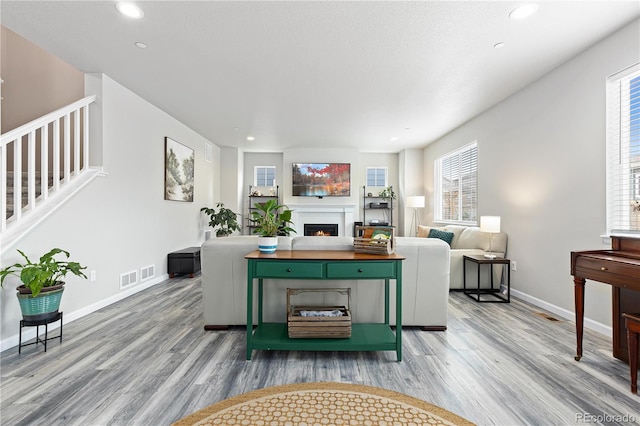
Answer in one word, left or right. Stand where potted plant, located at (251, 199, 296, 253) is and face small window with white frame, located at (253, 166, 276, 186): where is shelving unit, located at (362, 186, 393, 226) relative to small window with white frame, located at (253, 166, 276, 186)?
right

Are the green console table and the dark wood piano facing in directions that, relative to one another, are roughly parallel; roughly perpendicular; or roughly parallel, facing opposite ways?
roughly perpendicular

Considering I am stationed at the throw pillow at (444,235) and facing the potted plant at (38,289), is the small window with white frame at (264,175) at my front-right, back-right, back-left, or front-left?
front-right

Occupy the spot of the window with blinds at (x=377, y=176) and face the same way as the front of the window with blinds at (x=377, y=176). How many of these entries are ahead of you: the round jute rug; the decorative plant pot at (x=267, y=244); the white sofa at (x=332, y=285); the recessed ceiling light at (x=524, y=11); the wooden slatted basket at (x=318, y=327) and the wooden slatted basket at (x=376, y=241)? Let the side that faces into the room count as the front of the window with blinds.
6

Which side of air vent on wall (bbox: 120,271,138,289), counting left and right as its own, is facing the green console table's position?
front

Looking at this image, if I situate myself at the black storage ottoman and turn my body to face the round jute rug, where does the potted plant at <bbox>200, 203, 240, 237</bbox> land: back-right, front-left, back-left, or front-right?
back-left

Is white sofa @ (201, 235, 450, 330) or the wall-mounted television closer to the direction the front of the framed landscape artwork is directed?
the white sofa

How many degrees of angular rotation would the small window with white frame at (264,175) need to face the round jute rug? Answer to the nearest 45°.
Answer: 0° — it already faces it

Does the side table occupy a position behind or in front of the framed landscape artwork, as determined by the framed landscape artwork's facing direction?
in front

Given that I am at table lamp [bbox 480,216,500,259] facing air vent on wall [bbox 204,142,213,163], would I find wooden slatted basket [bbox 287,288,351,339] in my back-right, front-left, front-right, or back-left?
front-left

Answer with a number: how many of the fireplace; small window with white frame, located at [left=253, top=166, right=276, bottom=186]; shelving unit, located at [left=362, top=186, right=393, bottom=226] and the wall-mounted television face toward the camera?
4

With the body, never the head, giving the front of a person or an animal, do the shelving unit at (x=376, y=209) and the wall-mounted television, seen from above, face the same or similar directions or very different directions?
same or similar directions

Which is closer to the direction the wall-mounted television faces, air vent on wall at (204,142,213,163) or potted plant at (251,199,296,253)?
the potted plant

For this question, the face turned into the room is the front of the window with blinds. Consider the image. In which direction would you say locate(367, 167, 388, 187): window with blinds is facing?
toward the camera

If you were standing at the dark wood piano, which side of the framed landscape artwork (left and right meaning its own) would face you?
front

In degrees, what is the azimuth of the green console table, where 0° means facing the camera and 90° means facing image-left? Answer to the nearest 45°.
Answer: approximately 0°

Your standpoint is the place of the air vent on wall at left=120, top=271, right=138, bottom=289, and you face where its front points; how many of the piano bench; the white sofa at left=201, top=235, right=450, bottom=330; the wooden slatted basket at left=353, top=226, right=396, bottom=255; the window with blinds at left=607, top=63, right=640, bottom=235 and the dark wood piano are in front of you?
5

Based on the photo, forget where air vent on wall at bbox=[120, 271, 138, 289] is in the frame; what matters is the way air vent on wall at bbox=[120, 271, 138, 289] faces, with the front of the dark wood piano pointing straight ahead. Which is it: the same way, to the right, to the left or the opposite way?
the opposite way
